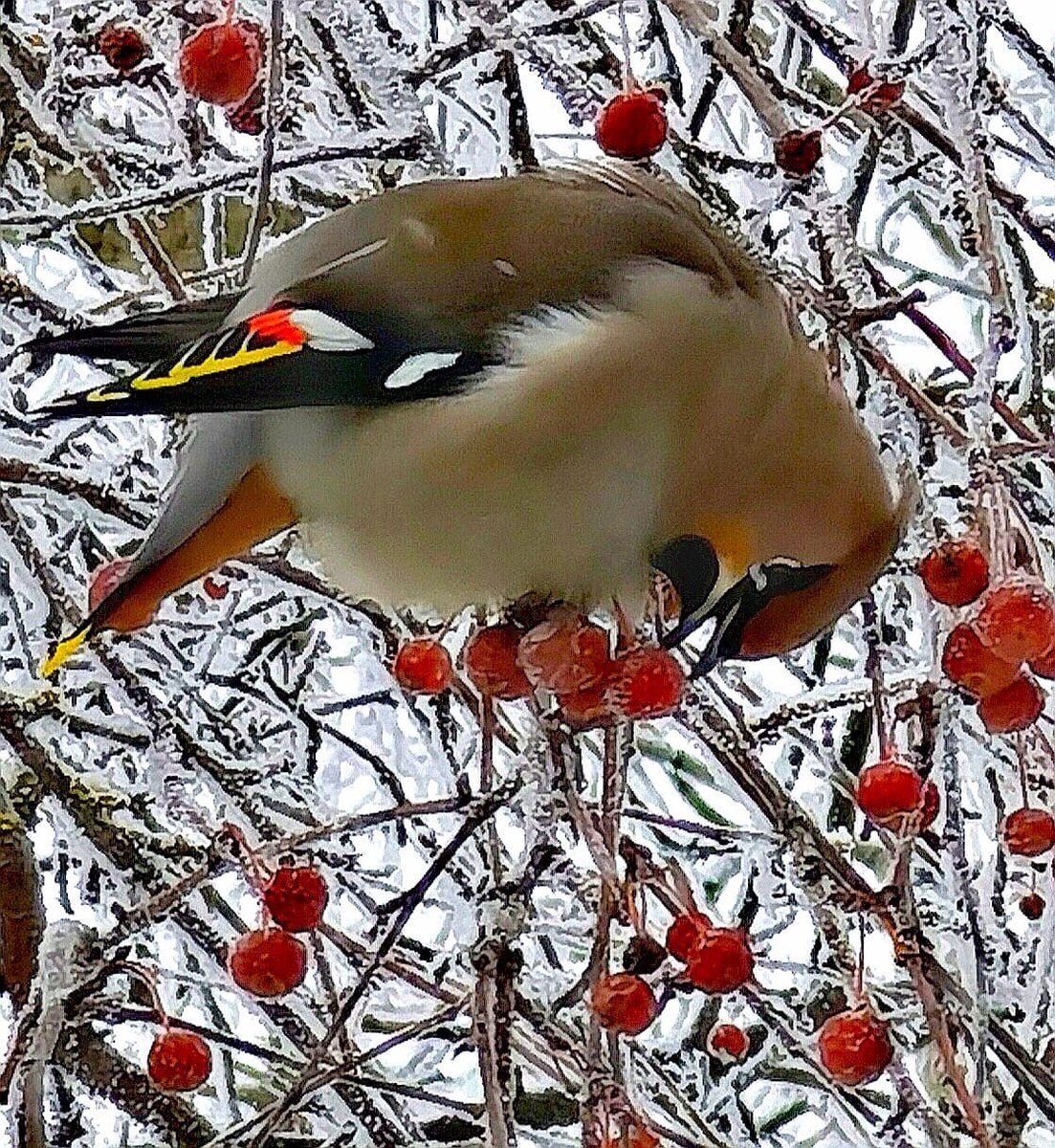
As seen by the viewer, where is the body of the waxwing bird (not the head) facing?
to the viewer's right
